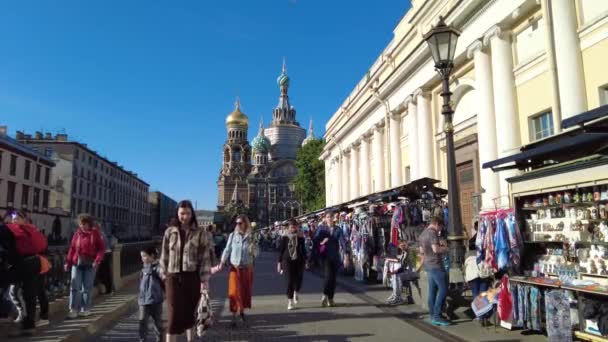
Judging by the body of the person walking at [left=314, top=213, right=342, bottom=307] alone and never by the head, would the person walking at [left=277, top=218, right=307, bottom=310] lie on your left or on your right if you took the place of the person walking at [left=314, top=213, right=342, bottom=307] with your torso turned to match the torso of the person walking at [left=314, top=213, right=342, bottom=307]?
on your right

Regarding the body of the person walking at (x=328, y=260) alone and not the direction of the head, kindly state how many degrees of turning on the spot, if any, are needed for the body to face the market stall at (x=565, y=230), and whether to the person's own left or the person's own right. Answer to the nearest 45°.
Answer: approximately 45° to the person's own left

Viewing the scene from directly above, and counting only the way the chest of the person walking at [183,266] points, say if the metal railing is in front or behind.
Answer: behind

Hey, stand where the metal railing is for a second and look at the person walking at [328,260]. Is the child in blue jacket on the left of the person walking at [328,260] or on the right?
right

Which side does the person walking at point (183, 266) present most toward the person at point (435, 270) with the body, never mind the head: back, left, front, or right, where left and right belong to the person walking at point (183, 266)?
left

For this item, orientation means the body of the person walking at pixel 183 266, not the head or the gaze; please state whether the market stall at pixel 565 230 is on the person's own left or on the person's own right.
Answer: on the person's own left

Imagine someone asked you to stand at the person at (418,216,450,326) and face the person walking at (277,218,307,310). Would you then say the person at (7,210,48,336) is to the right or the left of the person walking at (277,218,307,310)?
left

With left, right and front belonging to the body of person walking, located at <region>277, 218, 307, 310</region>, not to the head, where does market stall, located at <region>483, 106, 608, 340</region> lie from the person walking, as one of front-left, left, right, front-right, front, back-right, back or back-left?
front-left
